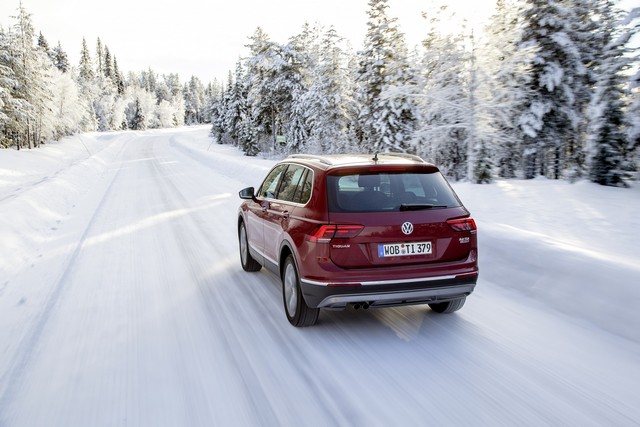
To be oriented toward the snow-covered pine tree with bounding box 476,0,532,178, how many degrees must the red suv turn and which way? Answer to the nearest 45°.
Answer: approximately 45° to its right

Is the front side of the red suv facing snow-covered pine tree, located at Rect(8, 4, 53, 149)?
yes

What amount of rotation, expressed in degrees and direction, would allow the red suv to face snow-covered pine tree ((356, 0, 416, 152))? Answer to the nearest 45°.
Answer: approximately 45° to its right

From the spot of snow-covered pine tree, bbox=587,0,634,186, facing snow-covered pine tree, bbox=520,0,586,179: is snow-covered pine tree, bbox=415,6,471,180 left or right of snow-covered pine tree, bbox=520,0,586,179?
left

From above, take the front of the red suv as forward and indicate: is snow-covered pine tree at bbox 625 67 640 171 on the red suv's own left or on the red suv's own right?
on the red suv's own right

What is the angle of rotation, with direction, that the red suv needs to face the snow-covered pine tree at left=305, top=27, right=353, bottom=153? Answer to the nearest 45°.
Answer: approximately 45° to its right

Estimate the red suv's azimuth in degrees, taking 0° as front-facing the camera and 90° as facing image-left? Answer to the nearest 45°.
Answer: approximately 135°
